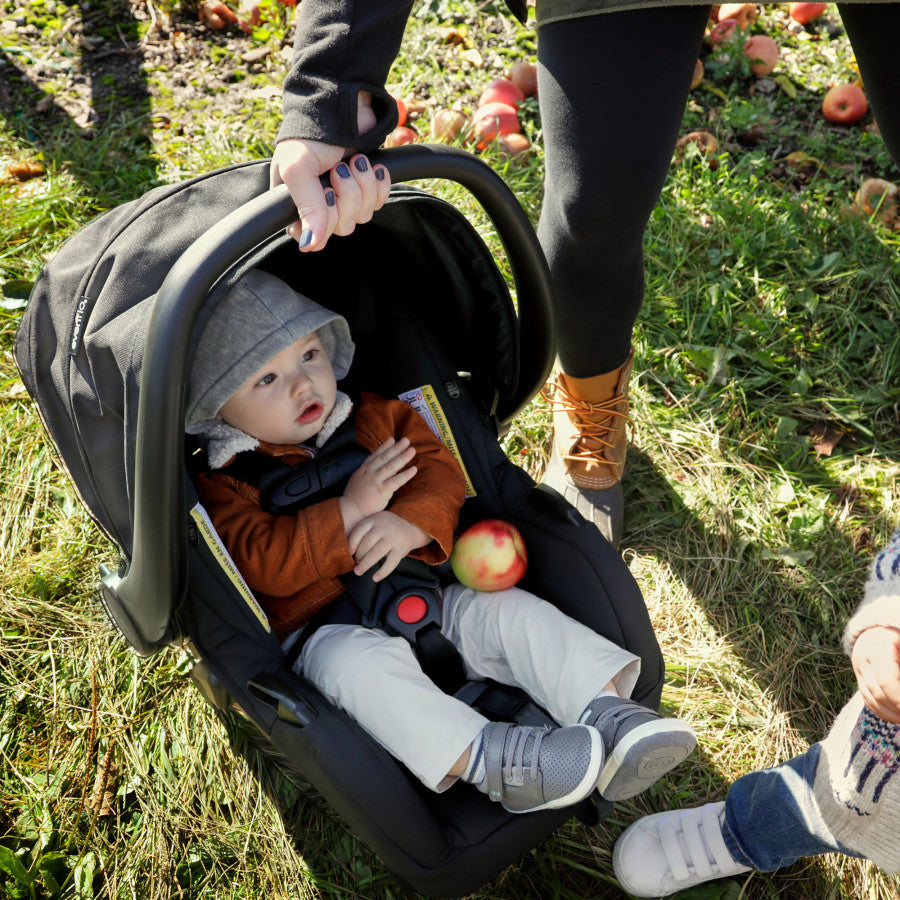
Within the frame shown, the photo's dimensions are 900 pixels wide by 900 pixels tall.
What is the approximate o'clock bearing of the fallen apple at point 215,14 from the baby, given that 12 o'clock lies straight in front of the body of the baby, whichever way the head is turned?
The fallen apple is roughly at 7 o'clock from the baby.

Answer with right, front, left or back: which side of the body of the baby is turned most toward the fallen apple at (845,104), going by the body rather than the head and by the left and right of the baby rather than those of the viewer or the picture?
left

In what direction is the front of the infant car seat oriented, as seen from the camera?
facing the viewer and to the right of the viewer

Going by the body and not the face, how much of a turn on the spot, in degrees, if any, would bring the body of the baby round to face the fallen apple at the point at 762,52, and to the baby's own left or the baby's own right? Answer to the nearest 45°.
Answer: approximately 90° to the baby's own left

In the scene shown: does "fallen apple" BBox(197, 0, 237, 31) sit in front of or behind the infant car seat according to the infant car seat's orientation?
behind

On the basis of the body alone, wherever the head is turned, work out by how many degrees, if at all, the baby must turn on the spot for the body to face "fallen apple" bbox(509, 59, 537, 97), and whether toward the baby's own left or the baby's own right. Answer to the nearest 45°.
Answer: approximately 135° to the baby's own left

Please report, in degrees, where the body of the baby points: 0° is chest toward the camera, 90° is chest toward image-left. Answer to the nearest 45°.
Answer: approximately 315°

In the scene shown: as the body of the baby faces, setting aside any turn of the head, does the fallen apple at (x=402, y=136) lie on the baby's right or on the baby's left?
on the baby's left

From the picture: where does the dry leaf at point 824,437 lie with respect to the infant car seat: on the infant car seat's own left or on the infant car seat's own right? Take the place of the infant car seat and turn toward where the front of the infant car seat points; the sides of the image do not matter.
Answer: on the infant car seat's own left

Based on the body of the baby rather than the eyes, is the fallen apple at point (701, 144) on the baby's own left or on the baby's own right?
on the baby's own left

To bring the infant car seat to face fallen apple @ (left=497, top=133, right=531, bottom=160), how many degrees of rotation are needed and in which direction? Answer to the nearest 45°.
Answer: approximately 135° to its left

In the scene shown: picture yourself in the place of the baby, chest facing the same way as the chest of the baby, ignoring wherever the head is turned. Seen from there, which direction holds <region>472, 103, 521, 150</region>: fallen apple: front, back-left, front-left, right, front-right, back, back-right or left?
back-left

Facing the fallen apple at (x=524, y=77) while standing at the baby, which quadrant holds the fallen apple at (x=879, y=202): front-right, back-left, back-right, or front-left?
front-right
